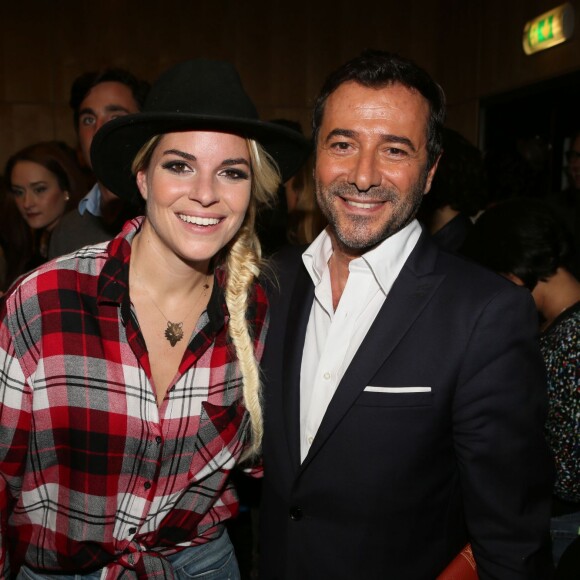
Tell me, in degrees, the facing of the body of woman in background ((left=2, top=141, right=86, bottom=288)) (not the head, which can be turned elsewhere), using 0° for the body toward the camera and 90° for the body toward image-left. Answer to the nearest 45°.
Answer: approximately 45°

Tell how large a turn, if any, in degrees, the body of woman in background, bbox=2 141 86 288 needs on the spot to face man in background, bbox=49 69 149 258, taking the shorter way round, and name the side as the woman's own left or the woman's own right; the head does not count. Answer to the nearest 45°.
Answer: approximately 45° to the woman's own left

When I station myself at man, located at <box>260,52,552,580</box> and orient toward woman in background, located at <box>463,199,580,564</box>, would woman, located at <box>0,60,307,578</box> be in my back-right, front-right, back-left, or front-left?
back-left

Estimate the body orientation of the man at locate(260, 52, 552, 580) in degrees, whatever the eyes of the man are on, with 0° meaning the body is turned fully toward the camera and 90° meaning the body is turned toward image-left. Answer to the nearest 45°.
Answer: approximately 45°

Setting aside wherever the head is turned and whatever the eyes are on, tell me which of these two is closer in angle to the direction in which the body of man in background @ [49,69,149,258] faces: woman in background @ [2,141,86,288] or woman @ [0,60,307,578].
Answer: the woman

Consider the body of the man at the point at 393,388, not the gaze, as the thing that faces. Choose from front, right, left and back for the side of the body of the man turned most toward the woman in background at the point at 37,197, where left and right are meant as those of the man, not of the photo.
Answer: right

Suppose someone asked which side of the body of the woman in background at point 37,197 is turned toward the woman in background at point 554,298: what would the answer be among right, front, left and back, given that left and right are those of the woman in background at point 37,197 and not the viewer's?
left

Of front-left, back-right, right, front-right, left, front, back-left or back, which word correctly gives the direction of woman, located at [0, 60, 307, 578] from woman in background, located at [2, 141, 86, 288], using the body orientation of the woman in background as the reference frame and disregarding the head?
front-left
